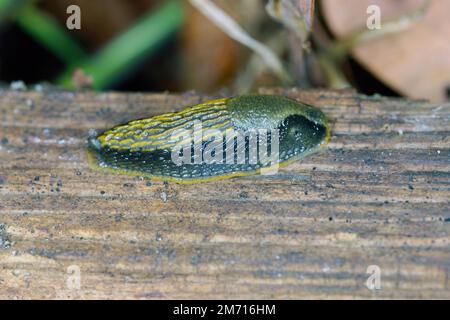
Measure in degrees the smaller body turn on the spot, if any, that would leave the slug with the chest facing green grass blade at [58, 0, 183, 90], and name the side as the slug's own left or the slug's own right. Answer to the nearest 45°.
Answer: approximately 135° to the slug's own left

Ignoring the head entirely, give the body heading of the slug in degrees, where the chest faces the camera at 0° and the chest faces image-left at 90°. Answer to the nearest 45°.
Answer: approximately 270°
